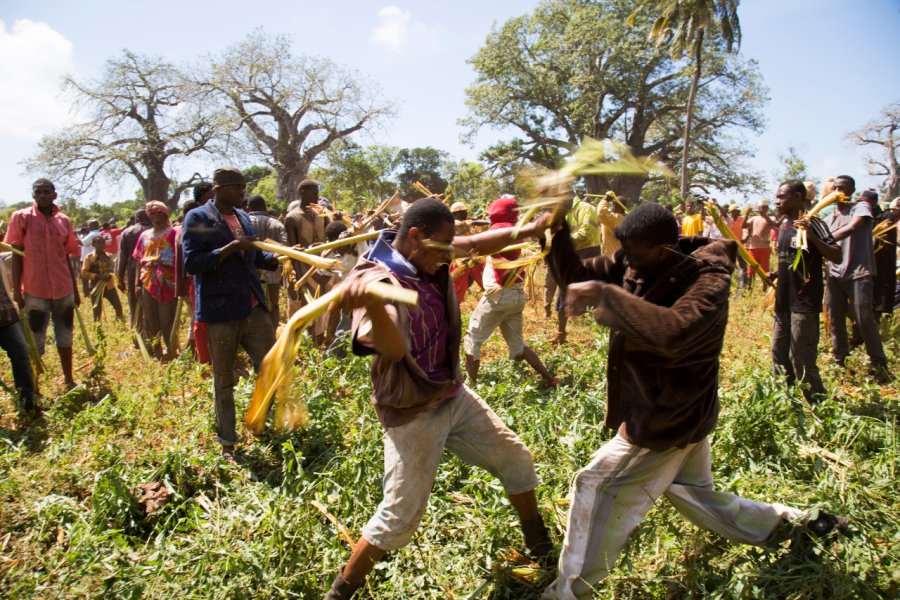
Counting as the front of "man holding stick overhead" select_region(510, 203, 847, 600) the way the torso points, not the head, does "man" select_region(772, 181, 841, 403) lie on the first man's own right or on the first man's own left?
on the first man's own right

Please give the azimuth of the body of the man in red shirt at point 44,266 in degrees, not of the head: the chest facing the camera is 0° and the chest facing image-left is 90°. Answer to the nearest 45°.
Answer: approximately 0°

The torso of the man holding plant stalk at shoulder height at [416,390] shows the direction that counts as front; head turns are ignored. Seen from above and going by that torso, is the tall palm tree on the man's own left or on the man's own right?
on the man's own left

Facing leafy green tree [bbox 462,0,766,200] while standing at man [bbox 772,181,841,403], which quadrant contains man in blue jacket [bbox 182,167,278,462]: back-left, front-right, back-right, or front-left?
back-left

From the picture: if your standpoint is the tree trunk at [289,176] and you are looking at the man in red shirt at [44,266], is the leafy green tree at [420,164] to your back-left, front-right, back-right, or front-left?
back-left

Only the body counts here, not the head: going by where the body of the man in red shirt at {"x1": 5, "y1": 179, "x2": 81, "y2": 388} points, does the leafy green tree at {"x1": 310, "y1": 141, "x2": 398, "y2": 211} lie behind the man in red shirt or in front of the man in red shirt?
behind

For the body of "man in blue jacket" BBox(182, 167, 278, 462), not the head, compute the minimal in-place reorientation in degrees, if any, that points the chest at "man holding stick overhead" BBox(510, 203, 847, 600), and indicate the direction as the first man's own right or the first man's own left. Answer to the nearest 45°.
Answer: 0° — they already face them

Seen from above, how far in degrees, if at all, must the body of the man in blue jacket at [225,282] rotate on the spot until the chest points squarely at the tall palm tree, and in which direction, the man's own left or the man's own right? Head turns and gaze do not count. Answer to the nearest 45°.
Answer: approximately 90° to the man's own left

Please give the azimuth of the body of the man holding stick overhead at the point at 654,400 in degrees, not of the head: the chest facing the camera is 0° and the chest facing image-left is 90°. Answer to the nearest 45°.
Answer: approximately 90°

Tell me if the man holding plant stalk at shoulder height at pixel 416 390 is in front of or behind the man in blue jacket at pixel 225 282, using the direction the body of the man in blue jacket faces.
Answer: in front

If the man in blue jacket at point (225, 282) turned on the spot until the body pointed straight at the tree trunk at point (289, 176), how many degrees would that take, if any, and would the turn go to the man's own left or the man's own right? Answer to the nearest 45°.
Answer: approximately 135° to the man's own left
